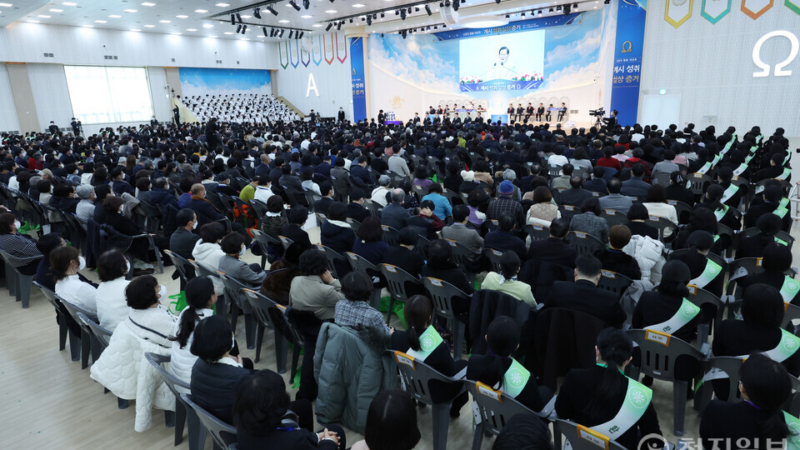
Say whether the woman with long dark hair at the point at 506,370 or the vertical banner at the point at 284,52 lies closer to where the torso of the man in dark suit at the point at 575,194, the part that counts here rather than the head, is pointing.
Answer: the vertical banner

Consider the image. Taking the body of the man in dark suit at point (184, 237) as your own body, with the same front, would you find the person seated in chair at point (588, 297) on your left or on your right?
on your right

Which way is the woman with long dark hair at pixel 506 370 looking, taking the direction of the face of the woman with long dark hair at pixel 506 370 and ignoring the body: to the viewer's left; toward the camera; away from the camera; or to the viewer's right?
away from the camera

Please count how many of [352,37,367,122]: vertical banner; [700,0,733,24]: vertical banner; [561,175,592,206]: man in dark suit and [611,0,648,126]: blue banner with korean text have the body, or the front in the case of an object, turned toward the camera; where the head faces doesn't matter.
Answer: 3

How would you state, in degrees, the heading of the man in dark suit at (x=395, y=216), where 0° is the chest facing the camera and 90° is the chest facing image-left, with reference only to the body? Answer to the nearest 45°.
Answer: approximately 180°

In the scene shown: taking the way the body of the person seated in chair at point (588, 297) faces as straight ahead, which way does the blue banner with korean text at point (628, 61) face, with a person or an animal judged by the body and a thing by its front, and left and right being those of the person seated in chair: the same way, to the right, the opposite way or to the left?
the opposite way

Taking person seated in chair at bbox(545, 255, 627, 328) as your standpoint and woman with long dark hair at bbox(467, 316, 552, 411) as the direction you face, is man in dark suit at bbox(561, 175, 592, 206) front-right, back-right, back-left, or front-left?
back-right

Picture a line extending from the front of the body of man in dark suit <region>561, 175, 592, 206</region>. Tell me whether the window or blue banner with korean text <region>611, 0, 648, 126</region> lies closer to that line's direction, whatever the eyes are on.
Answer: the blue banner with korean text

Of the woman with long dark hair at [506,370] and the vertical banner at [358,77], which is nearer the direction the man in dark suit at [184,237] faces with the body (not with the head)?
the vertical banner

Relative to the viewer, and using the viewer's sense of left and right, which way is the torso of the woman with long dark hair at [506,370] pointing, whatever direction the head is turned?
facing away from the viewer

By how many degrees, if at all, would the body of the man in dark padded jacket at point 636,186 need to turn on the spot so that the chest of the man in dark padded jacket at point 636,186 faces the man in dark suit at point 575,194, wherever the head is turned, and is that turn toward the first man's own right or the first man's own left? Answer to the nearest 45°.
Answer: approximately 135° to the first man's own left

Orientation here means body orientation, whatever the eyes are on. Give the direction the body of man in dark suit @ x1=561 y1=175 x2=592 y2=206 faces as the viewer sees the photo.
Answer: away from the camera

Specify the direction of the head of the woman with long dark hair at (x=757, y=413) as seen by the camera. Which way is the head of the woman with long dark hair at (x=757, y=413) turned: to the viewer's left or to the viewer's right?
to the viewer's left
